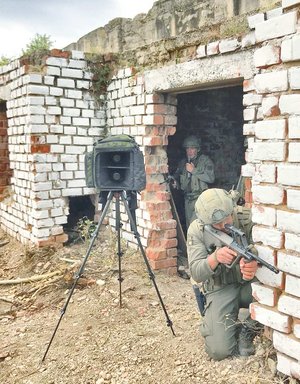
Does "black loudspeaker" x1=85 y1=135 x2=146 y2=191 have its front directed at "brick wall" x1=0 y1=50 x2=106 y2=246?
no

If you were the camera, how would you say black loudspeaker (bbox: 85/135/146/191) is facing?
facing the viewer

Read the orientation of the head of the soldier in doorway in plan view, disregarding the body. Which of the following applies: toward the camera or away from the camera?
toward the camera

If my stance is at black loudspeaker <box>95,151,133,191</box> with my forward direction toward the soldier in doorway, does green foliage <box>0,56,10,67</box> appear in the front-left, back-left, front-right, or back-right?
front-left

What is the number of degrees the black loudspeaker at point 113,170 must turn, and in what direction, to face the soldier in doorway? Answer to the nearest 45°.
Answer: approximately 135° to its left

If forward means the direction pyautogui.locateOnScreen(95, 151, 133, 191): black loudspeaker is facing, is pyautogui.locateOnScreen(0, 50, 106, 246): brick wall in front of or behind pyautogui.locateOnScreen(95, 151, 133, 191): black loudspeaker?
behind

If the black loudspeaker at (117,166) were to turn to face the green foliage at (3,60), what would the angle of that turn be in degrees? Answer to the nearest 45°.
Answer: approximately 135° to its right

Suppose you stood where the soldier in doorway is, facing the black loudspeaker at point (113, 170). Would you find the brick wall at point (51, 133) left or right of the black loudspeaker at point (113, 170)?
right

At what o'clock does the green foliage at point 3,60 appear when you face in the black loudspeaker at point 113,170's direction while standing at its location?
The green foliage is roughly at 5 o'clock from the black loudspeaker.
